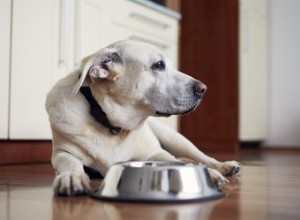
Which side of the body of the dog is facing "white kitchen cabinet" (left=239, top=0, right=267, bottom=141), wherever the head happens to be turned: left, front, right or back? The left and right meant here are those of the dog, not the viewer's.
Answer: left

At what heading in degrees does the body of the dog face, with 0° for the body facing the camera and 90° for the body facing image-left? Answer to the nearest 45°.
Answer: approximately 315°

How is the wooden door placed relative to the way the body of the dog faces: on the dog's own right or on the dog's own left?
on the dog's own left

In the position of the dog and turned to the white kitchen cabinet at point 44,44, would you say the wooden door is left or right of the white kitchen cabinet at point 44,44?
right

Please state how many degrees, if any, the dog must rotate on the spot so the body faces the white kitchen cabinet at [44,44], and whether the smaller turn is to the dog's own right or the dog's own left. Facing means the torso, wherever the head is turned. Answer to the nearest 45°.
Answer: approximately 180°
